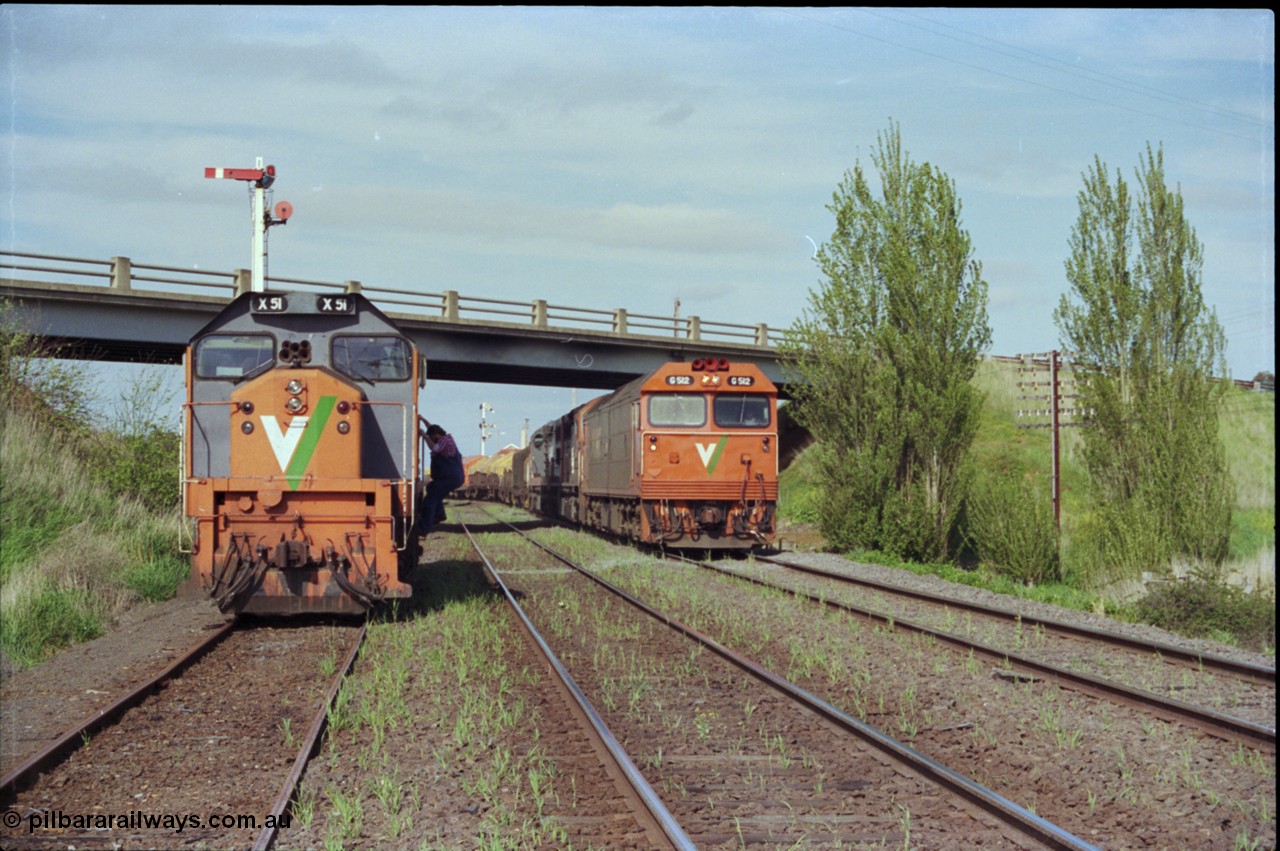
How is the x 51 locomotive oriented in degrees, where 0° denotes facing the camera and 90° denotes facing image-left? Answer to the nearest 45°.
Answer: approximately 0°

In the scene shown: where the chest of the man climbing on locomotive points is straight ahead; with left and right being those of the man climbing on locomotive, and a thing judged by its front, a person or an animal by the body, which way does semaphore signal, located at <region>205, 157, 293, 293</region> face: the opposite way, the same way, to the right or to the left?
to the left

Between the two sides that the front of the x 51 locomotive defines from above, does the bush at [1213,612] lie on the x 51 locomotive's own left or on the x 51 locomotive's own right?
on the x 51 locomotive's own left

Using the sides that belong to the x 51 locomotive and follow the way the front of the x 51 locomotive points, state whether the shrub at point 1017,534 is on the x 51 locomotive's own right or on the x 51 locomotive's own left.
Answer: on the x 51 locomotive's own left

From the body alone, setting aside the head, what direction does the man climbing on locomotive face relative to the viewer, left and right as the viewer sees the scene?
facing to the left of the viewer

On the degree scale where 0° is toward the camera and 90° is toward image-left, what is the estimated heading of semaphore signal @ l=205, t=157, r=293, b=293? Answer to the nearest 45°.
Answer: approximately 0°

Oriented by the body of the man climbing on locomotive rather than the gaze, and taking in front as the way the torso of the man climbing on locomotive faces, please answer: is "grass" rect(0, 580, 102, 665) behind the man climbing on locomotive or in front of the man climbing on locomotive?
in front

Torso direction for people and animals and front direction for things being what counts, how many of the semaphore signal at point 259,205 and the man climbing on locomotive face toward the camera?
1

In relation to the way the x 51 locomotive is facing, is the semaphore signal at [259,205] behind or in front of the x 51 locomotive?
behind

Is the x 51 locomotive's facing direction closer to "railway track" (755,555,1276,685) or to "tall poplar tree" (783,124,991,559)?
the railway track
